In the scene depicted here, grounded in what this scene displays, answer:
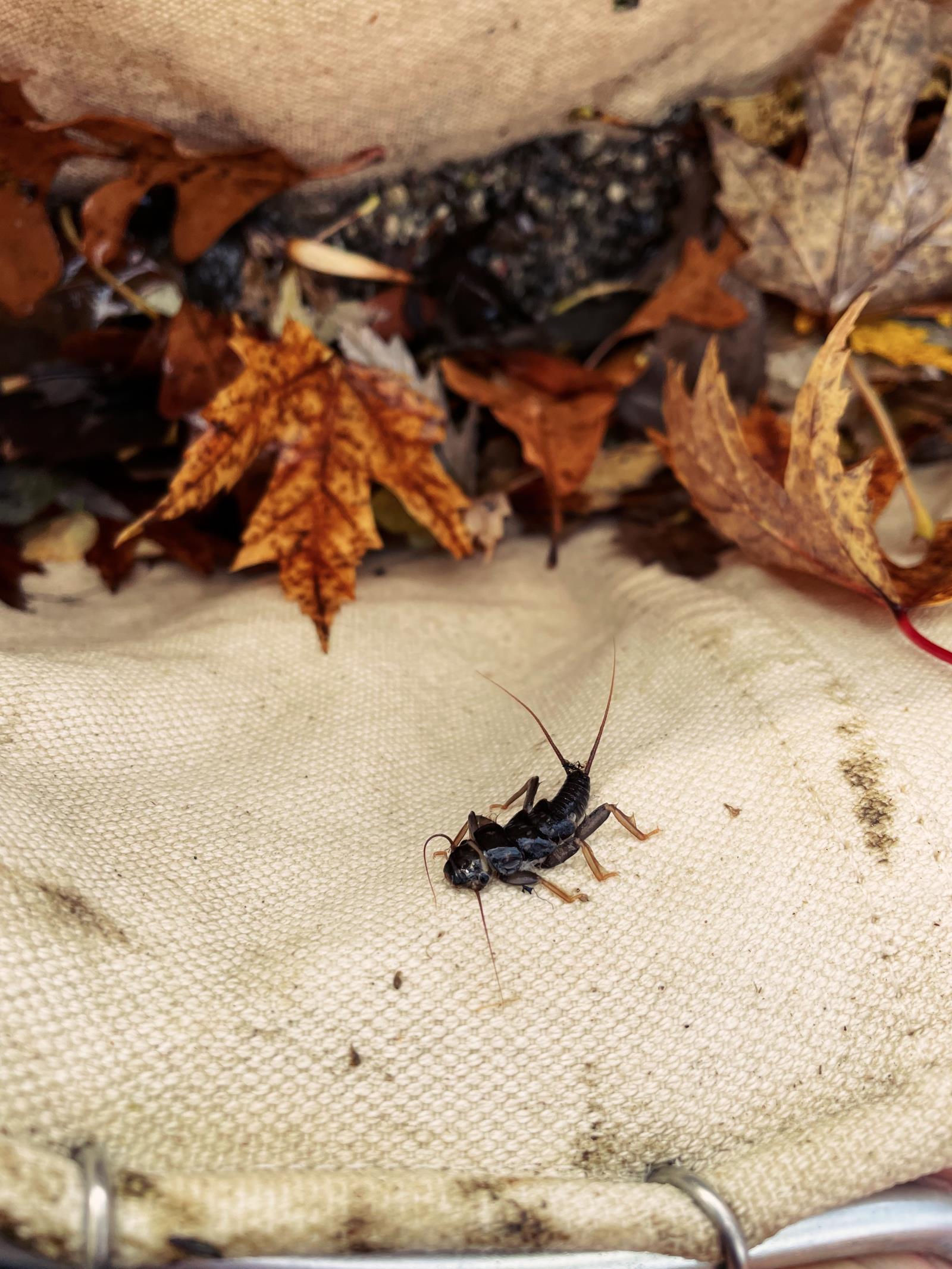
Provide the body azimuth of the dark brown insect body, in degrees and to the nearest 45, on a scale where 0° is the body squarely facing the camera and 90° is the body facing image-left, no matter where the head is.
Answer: approximately 45°

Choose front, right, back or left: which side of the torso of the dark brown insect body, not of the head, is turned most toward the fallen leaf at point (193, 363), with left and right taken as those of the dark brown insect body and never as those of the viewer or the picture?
right

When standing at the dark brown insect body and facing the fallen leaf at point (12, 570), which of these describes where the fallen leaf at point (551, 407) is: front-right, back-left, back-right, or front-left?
front-right

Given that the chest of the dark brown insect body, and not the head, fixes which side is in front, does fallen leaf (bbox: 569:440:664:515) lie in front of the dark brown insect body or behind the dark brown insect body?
behind

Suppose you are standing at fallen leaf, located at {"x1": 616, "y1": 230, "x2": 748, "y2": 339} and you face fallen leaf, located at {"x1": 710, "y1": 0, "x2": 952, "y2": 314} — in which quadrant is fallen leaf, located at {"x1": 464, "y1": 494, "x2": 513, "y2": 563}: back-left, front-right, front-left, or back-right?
back-right

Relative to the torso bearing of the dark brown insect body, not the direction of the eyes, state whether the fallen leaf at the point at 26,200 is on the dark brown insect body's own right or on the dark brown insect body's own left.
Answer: on the dark brown insect body's own right

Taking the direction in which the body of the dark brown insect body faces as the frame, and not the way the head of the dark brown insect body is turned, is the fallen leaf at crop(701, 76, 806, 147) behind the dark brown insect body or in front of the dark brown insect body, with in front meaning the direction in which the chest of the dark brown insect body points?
behind

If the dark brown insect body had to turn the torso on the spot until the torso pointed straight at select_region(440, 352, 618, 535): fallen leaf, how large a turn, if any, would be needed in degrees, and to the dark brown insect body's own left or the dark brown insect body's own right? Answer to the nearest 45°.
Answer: approximately 135° to the dark brown insect body's own right

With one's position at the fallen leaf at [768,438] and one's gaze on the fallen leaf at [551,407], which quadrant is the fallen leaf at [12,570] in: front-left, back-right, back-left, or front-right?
front-left
